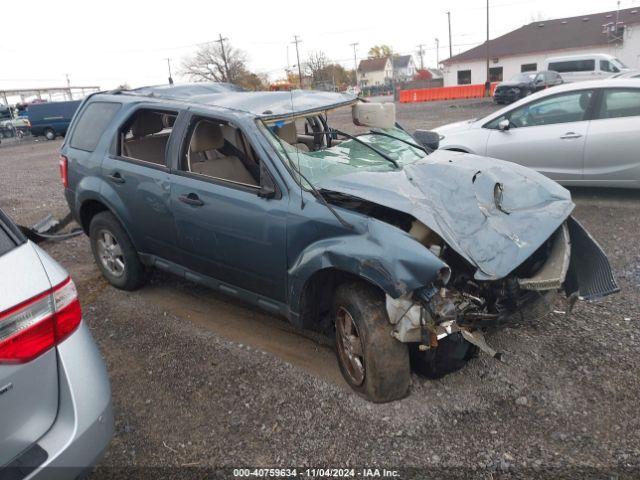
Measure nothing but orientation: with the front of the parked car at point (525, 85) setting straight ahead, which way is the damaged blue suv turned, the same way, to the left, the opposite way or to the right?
to the left

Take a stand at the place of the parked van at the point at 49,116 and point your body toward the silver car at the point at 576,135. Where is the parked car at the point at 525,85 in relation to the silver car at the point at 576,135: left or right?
left

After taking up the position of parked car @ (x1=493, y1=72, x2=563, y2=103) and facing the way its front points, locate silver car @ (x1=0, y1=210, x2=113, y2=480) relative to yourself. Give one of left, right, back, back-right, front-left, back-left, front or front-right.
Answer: front-left

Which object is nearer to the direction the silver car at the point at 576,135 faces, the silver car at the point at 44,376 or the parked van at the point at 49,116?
the parked van

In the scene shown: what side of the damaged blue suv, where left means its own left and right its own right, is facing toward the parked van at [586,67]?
left

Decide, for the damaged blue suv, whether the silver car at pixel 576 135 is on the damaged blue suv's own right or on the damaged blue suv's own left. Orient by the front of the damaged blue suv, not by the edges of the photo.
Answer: on the damaged blue suv's own left

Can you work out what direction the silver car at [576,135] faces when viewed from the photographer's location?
facing to the left of the viewer

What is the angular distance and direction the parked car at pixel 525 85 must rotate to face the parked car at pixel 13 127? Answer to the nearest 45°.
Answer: approximately 45° to its right

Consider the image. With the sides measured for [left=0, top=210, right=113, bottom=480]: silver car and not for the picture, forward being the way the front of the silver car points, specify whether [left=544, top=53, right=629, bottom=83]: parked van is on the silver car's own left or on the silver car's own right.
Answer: on the silver car's own right

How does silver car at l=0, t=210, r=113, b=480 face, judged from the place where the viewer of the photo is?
facing away from the viewer and to the left of the viewer
